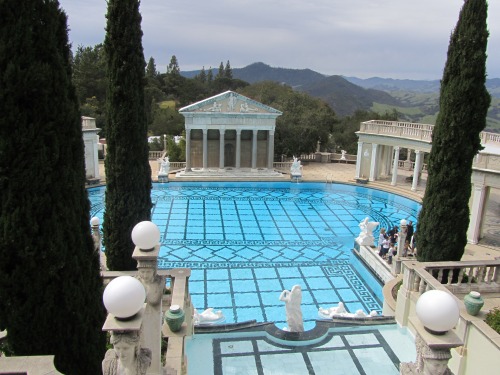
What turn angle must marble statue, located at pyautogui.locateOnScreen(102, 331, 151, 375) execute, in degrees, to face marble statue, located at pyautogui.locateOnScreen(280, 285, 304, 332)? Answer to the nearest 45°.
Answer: approximately 135° to its left

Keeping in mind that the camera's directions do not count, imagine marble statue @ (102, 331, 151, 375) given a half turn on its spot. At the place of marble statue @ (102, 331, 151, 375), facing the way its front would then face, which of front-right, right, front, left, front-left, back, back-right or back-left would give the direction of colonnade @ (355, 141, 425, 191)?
front-right

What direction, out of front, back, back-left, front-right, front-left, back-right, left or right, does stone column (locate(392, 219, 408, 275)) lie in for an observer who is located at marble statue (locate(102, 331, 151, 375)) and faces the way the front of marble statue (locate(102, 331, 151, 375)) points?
back-left

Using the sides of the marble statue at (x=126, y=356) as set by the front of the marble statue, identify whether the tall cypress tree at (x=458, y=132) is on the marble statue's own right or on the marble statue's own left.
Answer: on the marble statue's own left

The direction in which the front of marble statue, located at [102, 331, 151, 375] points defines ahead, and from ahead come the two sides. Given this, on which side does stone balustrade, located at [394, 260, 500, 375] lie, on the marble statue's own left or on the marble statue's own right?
on the marble statue's own left

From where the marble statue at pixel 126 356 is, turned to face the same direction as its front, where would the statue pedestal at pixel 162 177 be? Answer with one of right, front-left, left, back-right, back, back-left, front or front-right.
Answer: back

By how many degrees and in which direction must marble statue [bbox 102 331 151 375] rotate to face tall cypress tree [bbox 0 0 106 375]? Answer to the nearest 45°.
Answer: approximately 135° to its right

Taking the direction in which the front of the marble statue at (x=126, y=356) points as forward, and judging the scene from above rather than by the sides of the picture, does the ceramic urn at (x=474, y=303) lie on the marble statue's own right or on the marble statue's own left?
on the marble statue's own left

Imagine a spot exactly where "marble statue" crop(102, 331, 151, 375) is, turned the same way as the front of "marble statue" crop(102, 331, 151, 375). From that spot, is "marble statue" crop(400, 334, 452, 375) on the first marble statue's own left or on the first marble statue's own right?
on the first marble statue's own left

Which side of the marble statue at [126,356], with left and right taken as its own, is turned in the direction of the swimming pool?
back

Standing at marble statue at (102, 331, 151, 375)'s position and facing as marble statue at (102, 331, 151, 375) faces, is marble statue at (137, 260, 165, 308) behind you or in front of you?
behind

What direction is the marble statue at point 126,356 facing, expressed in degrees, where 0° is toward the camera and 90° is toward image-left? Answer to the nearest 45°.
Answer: approximately 0°
